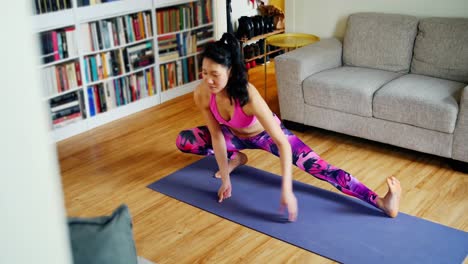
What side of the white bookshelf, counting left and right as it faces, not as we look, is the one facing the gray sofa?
front

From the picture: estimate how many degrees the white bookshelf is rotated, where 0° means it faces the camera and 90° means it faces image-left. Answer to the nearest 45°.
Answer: approximately 315°

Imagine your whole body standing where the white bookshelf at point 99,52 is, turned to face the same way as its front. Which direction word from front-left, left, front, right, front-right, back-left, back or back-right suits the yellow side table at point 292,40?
front-left

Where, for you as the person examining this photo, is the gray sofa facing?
facing the viewer and to the left of the viewer

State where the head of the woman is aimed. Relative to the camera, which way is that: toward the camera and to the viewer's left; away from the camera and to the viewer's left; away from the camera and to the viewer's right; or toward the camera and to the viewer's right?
toward the camera and to the viewer's left

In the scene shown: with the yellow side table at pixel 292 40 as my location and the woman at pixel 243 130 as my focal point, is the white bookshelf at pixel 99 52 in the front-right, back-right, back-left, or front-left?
front-right

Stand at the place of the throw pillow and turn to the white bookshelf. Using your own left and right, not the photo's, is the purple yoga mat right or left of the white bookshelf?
right

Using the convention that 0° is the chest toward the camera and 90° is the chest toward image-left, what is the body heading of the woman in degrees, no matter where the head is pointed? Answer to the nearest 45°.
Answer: approximately 45°

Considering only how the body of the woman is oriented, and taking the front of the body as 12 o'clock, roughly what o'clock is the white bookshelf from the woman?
The white bookshelf is roughly at 3 o'clock from the woman.

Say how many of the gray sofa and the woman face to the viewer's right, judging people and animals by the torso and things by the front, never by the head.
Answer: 0

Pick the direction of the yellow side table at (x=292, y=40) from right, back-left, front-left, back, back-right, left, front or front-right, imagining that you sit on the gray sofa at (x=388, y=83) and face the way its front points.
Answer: right
